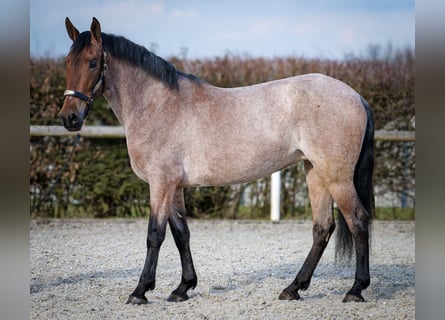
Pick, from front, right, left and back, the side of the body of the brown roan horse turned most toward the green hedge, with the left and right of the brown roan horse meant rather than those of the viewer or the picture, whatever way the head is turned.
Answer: right

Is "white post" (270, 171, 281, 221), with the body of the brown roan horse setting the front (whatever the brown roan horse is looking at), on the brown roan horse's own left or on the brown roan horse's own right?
on the brown roan horse's own right

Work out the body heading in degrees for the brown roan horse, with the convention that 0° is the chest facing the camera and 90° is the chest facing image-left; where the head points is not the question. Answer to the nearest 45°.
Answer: approximately 90°
